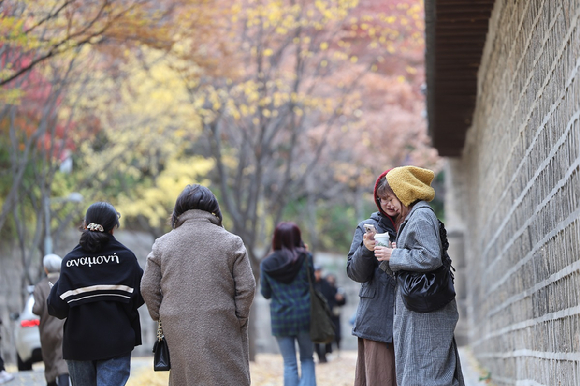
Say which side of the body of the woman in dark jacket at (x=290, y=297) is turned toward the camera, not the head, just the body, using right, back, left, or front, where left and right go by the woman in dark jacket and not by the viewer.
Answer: back

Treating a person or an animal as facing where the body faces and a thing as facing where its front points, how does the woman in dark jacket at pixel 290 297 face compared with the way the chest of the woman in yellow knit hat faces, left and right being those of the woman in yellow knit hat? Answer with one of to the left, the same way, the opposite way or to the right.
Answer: to the right

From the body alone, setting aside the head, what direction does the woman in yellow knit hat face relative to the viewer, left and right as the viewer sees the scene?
facing to the left of the viewer

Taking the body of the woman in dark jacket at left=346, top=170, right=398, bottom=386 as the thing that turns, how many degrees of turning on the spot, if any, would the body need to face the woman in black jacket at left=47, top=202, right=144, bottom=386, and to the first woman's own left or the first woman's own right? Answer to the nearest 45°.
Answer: approximately 135° to the first woman's own right

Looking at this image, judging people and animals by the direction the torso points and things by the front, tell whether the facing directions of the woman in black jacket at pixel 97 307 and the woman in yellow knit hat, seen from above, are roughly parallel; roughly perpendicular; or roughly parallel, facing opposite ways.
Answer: roughly perpendicular

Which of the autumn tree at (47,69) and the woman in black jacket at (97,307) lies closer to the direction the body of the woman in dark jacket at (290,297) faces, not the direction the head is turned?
the autumn tree

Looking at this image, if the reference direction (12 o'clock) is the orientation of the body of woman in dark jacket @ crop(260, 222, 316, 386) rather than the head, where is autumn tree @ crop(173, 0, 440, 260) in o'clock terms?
The autumn tree is roughly at 12 o'clock from the woman in dark jacket.

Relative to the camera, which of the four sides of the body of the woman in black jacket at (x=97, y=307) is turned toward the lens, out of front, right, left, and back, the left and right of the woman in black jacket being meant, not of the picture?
back

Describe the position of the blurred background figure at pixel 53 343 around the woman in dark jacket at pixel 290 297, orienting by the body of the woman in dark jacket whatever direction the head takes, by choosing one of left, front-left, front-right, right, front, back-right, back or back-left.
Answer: left

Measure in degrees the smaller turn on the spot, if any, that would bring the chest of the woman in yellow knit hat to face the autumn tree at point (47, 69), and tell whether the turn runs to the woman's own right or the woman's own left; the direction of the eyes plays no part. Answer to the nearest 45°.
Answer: approximately 45° to the woman's own right

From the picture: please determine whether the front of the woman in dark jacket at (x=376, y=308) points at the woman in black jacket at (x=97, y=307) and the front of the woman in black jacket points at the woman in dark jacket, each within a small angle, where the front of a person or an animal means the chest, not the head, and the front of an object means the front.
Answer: no

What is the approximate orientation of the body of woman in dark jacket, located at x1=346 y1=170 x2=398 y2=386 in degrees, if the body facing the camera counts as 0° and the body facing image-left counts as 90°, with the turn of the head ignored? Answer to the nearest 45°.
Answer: approximately 315°

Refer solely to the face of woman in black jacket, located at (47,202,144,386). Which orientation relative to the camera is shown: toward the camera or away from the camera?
away from the camera

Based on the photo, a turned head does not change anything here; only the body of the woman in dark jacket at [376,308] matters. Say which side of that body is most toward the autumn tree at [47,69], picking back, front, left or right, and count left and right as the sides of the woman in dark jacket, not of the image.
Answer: back

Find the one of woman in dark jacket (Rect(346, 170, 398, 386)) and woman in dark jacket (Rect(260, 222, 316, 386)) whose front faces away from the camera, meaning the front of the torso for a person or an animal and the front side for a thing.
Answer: woman in dark jacket (Rect(260, 222, 316, 386))

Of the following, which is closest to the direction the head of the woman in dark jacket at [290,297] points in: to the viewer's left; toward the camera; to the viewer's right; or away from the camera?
away from the camera

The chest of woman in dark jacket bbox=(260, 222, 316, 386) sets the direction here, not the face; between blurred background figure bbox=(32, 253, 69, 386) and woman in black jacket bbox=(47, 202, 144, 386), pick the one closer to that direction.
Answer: the blurred background figure

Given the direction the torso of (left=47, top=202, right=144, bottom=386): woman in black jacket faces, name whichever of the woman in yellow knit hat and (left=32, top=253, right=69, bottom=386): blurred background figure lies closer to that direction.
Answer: the blurred background figure
